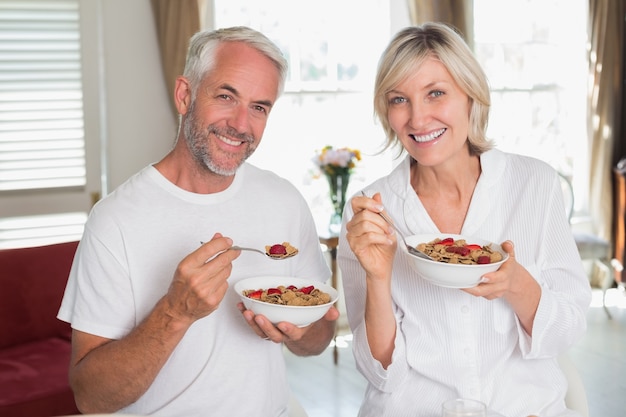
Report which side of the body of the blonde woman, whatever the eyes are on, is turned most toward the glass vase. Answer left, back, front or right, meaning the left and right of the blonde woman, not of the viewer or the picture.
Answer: back

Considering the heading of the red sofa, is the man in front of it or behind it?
in front

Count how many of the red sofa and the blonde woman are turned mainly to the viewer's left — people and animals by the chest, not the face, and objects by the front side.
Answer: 0

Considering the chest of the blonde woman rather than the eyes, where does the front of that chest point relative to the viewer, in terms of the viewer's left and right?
facing the viewer

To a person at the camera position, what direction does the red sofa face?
facing the viewer and to the right of the viewer

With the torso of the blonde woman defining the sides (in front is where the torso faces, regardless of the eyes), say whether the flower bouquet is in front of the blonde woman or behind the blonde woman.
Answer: behind

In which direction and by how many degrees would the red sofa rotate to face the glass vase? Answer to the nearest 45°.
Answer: approximately 90° to its left

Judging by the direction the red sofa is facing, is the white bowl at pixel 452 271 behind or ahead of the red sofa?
ahead
